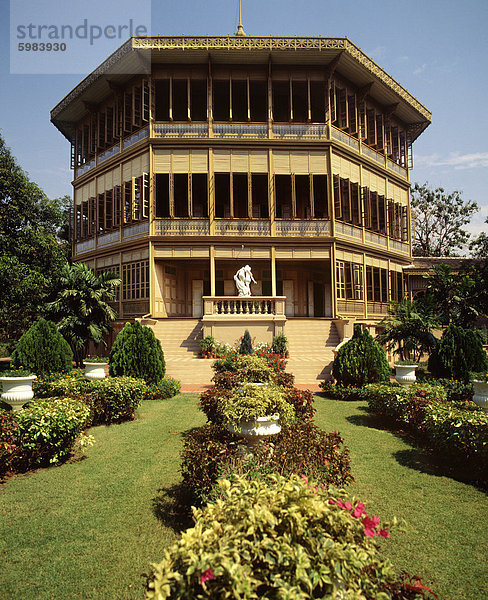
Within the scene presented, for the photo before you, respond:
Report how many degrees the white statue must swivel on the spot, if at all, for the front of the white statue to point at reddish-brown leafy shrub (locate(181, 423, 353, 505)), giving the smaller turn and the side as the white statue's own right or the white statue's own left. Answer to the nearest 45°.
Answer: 0° — it already faces it

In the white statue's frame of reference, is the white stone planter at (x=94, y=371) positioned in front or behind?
in front

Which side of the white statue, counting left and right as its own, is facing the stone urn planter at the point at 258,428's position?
front

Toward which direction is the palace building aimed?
toward the camera

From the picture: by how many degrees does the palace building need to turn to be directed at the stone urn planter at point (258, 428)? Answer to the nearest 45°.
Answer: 0° — it already faces it

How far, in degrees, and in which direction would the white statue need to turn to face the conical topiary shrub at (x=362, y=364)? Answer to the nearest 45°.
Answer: approximately 45° to its left

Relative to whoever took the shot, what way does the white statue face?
facing the viewer

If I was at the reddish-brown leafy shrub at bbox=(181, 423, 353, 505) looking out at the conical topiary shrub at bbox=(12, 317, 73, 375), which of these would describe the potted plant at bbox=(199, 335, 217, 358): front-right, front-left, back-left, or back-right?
front-right

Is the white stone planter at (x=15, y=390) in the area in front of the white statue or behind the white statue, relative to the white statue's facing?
in front

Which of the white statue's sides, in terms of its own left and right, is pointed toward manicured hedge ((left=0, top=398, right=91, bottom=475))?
front

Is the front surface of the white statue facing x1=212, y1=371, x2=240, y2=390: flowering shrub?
yes
